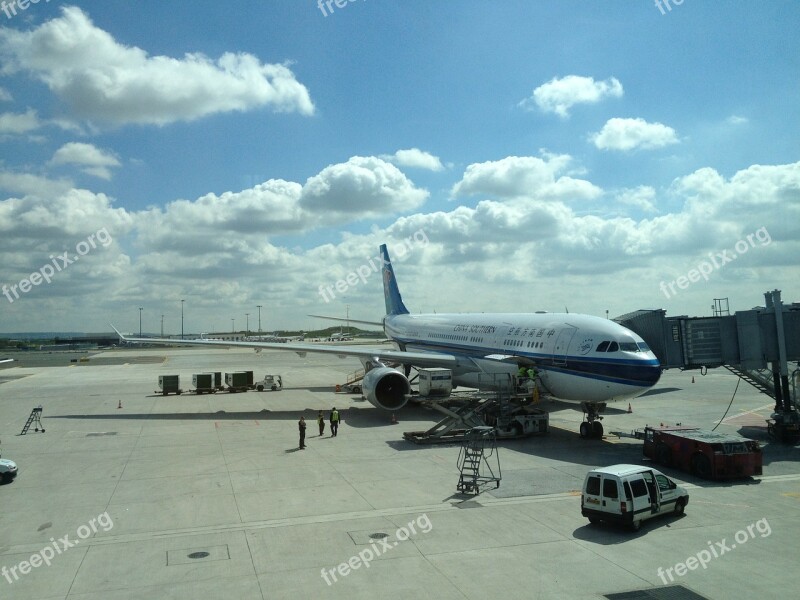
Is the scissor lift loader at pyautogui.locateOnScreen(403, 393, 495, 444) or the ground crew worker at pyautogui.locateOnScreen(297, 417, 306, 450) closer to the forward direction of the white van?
the scissor lift loader

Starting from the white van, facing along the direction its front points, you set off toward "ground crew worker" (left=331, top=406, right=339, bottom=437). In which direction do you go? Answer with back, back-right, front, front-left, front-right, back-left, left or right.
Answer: left

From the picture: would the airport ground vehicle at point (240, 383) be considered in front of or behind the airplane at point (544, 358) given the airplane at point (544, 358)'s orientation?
behind

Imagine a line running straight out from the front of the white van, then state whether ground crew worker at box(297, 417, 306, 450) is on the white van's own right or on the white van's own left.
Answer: on the white van's own left

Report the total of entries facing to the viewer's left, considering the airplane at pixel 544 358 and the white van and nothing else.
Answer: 0

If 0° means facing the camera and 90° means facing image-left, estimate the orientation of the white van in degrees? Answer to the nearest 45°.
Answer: approximately 225°

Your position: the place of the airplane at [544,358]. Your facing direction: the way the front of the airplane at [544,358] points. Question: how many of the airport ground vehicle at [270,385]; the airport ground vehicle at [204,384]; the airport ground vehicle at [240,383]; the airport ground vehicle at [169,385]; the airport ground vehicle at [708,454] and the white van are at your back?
4

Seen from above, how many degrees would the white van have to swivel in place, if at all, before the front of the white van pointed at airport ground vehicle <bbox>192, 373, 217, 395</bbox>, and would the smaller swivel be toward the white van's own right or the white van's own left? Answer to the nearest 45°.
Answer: approximately 90° to the white van's own left

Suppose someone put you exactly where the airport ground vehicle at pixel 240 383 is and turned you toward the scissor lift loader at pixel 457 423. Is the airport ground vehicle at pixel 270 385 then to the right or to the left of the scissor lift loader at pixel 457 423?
left

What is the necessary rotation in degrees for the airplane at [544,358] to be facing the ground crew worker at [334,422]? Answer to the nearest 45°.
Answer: approximately 135° to its right

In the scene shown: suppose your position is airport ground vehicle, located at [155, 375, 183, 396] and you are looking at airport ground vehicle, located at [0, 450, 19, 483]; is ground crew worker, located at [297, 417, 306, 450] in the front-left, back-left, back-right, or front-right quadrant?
front-left

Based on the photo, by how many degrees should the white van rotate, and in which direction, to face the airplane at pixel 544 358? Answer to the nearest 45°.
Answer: approximately 45° to its left

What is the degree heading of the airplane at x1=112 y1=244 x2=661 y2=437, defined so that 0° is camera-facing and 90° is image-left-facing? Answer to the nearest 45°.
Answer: approximately 315°

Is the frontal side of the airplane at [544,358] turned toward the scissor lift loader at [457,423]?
no

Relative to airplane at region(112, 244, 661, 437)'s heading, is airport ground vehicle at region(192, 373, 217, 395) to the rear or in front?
to the rear

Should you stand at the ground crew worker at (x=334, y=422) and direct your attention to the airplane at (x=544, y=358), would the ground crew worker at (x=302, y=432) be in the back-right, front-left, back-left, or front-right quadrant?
back-right

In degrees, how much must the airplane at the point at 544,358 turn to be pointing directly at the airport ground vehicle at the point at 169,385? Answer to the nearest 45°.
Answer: approximately 180°
